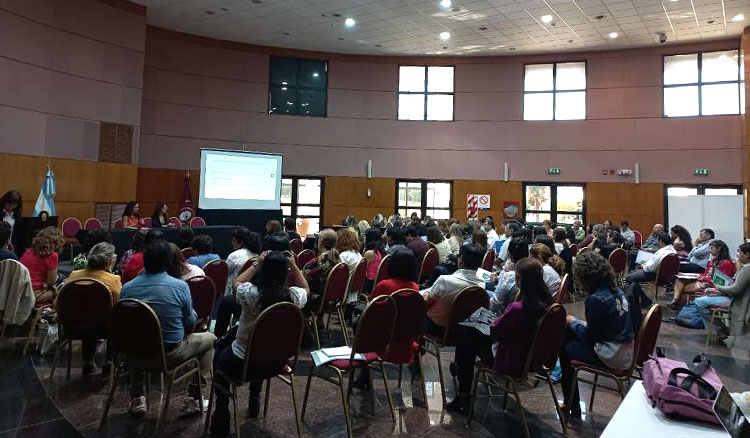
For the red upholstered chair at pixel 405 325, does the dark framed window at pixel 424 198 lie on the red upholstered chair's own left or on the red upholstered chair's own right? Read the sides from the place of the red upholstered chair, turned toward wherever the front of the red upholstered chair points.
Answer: on the red upholstered chair's own right

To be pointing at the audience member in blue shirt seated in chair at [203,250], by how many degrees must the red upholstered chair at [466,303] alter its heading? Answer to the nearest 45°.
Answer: approximately 45° to its left

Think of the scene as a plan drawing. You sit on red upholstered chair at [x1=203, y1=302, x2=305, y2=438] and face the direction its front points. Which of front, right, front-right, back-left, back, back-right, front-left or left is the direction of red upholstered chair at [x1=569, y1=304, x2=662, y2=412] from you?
back-right

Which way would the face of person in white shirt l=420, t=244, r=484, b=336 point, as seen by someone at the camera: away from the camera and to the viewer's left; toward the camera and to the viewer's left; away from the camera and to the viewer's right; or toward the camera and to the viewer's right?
away from the camera and to the viewer's left

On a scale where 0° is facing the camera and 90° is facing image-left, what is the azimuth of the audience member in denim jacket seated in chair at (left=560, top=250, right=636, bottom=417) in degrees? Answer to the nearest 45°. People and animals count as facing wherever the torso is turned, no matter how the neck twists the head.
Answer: approximately 135°

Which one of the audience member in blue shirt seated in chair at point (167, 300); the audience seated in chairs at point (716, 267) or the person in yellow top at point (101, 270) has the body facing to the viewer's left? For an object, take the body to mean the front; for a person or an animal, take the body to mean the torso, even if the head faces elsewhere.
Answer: the audience seated in chairs at point (716, 267)

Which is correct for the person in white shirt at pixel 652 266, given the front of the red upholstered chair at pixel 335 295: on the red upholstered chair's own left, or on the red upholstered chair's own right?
on the red upholstered chair's own right

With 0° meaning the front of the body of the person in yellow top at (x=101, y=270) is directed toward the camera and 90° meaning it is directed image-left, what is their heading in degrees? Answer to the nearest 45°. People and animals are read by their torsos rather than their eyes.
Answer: approximately 225°

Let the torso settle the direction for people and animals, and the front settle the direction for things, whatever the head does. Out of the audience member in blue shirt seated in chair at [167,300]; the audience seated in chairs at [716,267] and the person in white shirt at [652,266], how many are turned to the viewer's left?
2

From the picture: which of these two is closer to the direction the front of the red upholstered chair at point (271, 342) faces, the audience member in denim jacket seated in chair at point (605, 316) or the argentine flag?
the argentine flag

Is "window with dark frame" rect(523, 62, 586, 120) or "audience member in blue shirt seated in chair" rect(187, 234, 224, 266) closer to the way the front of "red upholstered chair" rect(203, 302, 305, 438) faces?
the audience member in blue shirt seated in chair

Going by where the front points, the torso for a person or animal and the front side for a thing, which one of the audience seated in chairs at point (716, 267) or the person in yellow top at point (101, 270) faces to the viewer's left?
the audience seated in chairs at point (716, 267)

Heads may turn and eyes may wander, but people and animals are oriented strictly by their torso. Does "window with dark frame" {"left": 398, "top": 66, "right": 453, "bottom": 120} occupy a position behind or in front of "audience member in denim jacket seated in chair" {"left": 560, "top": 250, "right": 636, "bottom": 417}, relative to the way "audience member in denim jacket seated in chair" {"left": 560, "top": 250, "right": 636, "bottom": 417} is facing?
in front

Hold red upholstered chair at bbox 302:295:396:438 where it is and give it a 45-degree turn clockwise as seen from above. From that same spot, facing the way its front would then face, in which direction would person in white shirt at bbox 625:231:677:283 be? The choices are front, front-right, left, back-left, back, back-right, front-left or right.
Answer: front-right

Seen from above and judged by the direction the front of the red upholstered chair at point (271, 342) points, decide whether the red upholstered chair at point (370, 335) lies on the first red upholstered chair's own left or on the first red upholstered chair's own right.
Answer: on the first red upholstered chair's own right
